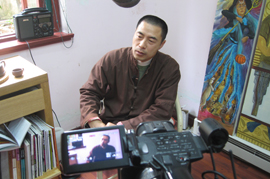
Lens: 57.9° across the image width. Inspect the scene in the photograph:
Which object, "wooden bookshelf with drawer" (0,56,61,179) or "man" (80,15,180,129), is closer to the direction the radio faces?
the wooden bookshelf with drawer

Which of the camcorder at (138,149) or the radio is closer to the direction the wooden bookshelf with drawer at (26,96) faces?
the camcorder

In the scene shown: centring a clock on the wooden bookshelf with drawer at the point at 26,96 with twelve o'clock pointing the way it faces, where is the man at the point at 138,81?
The man is roughly at 10 o'clock from the wooden bookshelf with drawer.

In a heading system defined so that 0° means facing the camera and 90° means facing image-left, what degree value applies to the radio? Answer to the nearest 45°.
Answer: approximately 0°

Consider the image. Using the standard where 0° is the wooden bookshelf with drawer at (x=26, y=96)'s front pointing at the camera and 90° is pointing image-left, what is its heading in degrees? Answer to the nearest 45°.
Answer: approximately 315°

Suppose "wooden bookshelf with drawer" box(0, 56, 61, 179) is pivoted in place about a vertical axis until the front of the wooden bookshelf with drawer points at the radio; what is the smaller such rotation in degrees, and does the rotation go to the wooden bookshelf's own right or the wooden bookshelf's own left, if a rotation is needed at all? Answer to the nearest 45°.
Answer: approximately 135° to the wooden bookshelf's own left

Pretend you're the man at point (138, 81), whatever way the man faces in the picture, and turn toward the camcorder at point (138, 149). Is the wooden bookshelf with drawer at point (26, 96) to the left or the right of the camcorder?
right

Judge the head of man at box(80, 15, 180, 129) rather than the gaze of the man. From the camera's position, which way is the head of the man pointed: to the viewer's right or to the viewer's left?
to the viewer's left
